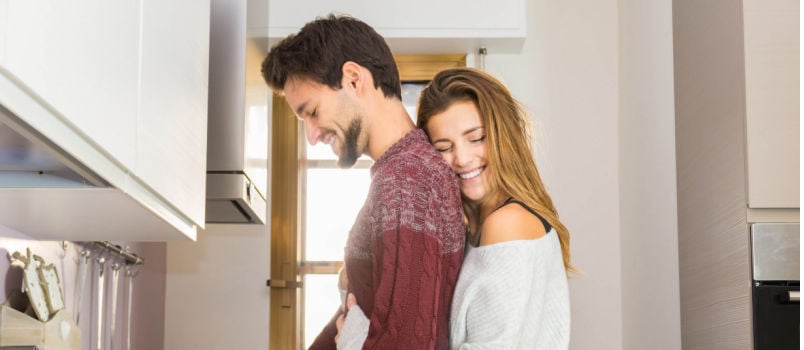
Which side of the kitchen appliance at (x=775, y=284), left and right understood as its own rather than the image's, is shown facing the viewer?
front

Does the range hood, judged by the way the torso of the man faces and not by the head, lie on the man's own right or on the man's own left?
on the man's own right

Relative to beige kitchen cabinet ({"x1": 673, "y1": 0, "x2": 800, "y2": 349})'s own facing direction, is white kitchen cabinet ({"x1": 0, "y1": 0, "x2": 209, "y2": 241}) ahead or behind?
ahead

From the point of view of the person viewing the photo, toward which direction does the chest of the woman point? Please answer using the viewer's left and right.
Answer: facing to the left of the viewer

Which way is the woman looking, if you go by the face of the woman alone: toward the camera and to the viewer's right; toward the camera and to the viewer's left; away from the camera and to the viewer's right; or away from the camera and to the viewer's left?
toward the camera and to the viewer's left

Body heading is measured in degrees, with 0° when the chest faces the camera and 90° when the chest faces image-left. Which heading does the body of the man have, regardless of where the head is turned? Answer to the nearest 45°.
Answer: approximately 90°

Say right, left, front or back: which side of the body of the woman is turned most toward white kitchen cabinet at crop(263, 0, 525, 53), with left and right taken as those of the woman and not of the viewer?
right

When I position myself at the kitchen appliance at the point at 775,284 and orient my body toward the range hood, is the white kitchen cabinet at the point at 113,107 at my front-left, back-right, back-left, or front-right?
front-left

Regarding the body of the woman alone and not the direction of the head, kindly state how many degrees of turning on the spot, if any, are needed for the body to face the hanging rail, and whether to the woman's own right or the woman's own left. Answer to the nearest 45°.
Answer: approximately 45° to the woman's own right

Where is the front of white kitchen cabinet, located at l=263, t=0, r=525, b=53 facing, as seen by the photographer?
facing the viewer
